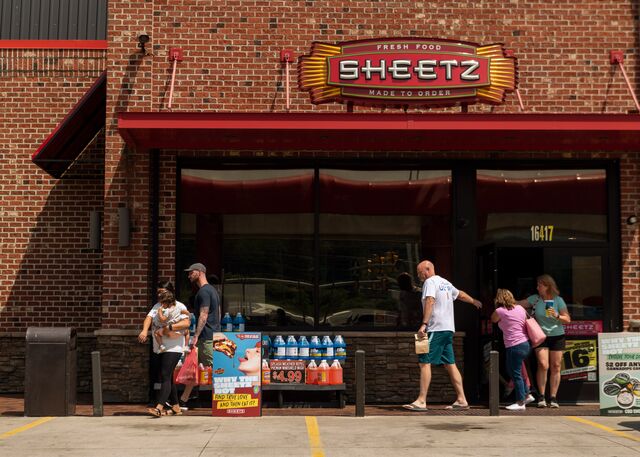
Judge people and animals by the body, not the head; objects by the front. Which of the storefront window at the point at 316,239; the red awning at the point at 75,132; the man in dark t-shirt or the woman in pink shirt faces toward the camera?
the storefront window

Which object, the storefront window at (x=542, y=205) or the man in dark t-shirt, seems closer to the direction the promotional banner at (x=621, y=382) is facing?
the man in dark t-shirt

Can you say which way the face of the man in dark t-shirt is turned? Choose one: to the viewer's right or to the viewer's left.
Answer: to the viewer's left

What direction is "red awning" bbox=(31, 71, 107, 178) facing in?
to the viewer's left

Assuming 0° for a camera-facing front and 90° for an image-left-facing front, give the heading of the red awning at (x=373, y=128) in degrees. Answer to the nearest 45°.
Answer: approximately 0°

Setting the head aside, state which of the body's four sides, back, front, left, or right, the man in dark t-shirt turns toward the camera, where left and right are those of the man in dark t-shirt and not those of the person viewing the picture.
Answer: left

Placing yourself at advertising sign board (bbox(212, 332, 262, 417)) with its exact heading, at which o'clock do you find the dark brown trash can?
The dark brown trash can is roughly at 3 o'clock from the advertising sign board.
